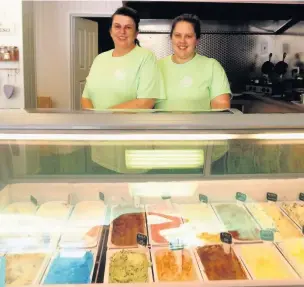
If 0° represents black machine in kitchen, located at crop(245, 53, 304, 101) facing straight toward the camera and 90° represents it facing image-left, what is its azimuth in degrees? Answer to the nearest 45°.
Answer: approximately 45°

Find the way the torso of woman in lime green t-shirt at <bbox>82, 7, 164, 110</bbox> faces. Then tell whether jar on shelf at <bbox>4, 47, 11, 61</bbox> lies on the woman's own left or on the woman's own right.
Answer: on the woman's own right

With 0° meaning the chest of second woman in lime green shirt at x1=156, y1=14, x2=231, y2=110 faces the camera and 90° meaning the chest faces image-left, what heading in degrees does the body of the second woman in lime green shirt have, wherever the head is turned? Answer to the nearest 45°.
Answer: approximately 45°

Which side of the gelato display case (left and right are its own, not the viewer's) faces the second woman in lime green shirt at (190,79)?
back

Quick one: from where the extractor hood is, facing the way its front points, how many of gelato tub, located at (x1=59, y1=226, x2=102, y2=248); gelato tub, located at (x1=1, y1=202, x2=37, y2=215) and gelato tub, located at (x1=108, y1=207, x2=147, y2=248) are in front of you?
3

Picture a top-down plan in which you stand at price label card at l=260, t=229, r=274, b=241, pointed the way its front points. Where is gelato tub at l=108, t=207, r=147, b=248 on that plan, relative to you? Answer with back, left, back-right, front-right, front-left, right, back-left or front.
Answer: right

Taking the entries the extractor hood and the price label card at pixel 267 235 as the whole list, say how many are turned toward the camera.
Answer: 2

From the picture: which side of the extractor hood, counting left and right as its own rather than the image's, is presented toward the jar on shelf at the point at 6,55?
right

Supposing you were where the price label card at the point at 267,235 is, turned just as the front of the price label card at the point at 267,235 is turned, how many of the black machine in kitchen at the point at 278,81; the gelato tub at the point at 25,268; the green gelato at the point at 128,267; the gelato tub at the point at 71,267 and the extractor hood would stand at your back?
2

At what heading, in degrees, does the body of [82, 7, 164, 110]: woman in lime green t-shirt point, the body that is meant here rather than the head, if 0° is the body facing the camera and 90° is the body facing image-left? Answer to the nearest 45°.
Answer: approximately 45°

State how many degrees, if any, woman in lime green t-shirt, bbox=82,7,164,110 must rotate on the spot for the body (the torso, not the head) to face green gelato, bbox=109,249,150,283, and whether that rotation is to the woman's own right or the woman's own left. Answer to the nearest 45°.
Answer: approximately 45° to the woman's own left
